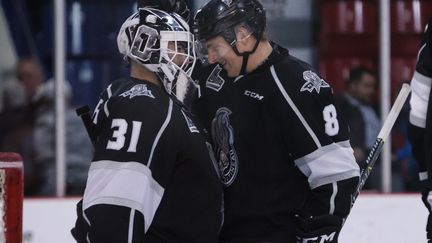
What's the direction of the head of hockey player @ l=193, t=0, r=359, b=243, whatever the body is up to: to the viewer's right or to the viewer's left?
to the viewer's left

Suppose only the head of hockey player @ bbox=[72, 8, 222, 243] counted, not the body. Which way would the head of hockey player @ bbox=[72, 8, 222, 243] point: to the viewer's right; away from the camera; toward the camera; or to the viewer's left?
to the viewer's right

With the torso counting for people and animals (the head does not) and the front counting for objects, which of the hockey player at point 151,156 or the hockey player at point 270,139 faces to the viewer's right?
the hockey player at point 151,156

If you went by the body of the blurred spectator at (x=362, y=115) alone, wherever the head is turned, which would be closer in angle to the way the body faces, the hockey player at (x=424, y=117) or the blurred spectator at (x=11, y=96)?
the hockey player

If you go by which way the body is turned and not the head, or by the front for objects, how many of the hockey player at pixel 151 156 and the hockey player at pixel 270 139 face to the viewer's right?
1

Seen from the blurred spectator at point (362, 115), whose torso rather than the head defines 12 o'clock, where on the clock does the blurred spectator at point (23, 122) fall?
the blurred spectator at point (23, 122) is roughly at 4 o'clock from the blurred spectator at point (362, 115).

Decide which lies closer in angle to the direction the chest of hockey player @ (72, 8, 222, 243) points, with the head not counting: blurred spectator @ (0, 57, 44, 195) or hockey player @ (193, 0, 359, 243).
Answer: the hockey player

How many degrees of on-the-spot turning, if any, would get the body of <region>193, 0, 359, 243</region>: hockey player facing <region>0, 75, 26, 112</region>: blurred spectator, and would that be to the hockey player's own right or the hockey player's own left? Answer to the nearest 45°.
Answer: approximately 90° to the hockey player's own right

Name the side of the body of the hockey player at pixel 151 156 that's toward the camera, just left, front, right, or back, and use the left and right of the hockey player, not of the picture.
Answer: right

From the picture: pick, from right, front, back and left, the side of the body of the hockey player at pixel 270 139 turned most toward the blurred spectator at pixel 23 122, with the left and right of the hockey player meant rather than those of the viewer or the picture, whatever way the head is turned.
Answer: right

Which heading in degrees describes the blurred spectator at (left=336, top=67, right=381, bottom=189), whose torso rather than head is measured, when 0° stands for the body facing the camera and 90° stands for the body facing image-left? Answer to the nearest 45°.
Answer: approximately 315°

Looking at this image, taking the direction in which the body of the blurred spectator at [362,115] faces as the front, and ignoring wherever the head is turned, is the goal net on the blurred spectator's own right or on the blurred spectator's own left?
on the blurred spectator's own right
